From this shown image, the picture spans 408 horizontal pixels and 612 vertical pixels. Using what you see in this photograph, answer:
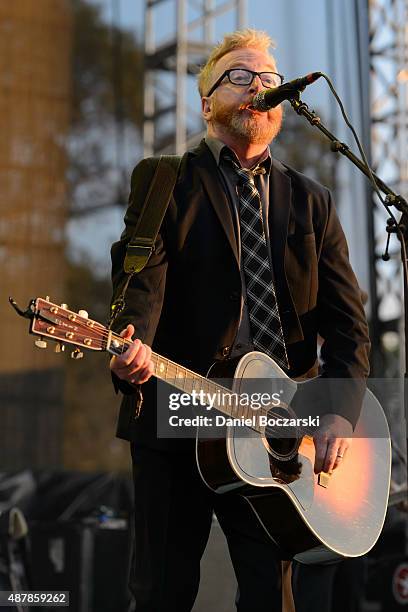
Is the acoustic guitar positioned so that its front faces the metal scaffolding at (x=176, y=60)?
no

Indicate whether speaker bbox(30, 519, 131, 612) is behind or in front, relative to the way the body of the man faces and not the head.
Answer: behind

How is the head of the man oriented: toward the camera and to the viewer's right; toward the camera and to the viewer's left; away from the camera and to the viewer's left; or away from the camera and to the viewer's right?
toward the camera and to the viewer's right

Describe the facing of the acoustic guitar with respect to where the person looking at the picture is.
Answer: facing the viewer and to the right of the viewer

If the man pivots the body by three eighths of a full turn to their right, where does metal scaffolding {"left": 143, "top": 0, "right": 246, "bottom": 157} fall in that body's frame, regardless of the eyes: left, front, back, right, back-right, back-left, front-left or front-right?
right

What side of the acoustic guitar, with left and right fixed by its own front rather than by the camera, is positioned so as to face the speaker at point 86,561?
back
